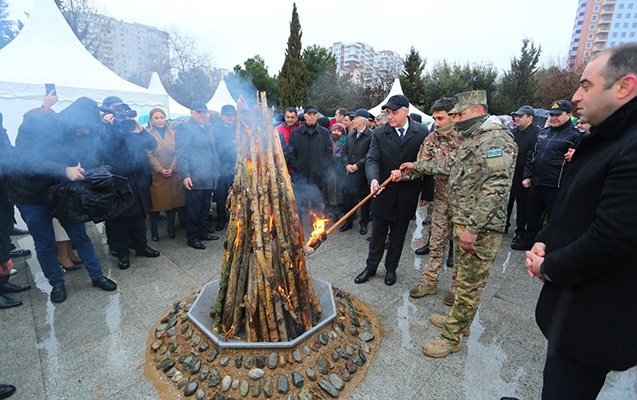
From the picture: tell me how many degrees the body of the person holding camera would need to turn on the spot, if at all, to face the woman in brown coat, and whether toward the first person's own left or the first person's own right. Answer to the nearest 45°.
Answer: approximately 90° to the first person's own left

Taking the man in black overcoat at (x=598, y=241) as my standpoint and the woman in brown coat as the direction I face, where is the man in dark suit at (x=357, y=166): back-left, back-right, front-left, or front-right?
front-right

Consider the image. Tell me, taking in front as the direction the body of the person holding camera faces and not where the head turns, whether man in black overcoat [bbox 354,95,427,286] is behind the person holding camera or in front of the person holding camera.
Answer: in front

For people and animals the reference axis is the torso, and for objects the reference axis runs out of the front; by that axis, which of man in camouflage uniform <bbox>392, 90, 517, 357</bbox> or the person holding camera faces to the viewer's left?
the man in camouflage uniform

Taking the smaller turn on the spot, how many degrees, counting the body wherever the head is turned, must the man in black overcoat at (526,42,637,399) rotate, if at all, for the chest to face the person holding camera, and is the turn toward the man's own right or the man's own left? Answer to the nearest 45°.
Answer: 0° — they already face them

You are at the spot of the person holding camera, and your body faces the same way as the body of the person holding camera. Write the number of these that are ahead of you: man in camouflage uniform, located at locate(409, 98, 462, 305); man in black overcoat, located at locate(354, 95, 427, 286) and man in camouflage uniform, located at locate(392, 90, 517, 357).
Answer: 3

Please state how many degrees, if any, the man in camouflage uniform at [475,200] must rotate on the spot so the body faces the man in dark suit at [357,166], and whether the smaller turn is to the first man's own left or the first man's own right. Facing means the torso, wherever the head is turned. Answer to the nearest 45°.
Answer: approximately 45° to the first man's own right

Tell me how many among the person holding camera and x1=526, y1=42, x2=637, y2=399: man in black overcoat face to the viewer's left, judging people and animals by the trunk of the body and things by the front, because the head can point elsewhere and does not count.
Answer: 1

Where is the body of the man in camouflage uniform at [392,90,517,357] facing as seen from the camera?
to the viewer's left

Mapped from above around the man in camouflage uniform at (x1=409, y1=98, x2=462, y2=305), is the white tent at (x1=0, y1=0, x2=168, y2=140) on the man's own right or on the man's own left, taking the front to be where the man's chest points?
on the man's own right

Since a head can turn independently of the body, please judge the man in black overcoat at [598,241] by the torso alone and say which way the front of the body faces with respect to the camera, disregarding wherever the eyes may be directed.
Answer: to the viewer's left

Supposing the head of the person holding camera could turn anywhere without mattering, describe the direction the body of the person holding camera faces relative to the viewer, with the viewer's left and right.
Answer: facing the viewer and to the right of the viewer

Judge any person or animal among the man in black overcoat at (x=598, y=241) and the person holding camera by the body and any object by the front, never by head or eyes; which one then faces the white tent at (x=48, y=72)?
the man in black overcoat

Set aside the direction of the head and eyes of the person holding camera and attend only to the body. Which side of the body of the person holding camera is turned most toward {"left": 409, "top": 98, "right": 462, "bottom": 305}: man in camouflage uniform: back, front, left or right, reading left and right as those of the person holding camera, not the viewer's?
front

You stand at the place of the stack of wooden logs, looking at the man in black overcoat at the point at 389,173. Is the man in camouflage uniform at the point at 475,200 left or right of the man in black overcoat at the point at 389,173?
right

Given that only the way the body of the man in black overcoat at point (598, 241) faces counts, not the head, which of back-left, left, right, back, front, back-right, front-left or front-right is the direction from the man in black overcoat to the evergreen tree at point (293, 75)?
front-right

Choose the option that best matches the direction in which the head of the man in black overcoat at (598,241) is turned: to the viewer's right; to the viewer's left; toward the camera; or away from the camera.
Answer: to the viewer's left

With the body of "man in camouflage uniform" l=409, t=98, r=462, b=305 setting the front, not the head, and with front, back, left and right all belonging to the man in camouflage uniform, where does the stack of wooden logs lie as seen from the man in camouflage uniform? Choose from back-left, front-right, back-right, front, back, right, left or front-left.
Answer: front

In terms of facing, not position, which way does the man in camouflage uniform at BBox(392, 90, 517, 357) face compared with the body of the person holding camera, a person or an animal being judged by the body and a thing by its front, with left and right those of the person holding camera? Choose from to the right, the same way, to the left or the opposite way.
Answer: the opposite way

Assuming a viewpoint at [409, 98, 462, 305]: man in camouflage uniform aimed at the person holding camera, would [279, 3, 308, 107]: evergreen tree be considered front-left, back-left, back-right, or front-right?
front-right
